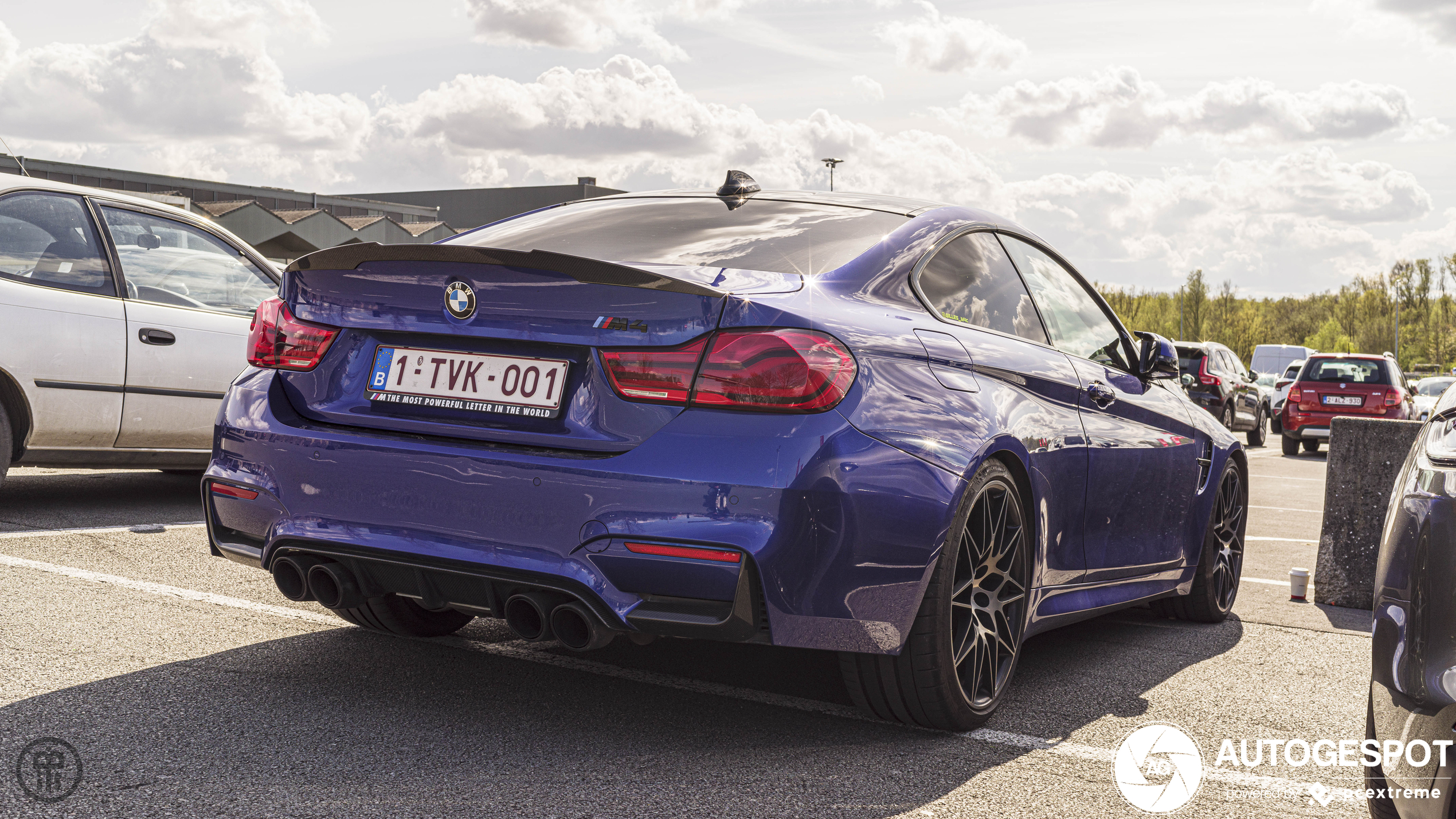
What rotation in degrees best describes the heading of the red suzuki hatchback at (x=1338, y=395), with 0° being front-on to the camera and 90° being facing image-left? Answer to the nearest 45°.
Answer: approximately 180°

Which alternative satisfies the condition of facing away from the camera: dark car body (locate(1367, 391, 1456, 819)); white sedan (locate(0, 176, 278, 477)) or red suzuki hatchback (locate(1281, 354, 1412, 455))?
the red suzuki hatchback

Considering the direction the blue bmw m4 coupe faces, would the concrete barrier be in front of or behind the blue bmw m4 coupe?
in front

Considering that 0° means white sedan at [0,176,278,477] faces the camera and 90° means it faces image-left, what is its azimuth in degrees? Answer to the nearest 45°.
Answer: approximately 270°

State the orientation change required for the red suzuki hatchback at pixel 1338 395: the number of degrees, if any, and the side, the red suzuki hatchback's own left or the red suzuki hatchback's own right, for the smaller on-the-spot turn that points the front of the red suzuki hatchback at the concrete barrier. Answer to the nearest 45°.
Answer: approximately 180°

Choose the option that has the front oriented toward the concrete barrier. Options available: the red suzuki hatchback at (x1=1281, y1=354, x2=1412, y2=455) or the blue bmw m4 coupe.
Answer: the blue bmw m4 coupe

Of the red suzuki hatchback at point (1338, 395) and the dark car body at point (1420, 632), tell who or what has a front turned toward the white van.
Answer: the red suzuki hatchback

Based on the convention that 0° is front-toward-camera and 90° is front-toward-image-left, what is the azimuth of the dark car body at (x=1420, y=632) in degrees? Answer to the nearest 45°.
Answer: approximately 45°

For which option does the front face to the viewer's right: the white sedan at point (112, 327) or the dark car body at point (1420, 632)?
the white sedan

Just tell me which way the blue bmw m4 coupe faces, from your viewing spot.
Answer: facing away from the viewer and to the right of the viewer

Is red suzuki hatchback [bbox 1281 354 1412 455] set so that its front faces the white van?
yes

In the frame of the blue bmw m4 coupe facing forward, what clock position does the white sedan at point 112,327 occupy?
The white sedan is roughly at 9 o'clock from the blue bmw m4 coupe.
